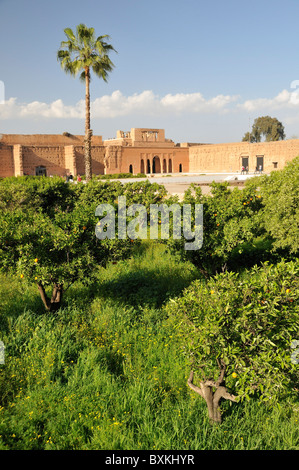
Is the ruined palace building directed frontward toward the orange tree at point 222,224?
yes

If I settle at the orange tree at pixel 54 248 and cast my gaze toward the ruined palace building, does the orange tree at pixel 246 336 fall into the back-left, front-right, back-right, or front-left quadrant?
back-right

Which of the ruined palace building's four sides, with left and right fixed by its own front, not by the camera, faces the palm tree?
front

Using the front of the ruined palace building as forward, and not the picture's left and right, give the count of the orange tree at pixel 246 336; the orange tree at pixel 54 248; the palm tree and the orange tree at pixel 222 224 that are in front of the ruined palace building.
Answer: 4

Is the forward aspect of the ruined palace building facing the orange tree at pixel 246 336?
yes

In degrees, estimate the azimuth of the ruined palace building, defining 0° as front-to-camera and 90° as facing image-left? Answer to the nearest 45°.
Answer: approximately 0°

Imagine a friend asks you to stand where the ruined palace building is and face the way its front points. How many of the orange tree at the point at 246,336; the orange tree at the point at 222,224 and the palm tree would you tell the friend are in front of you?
3

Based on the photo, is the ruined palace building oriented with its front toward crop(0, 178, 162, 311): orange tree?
yes
